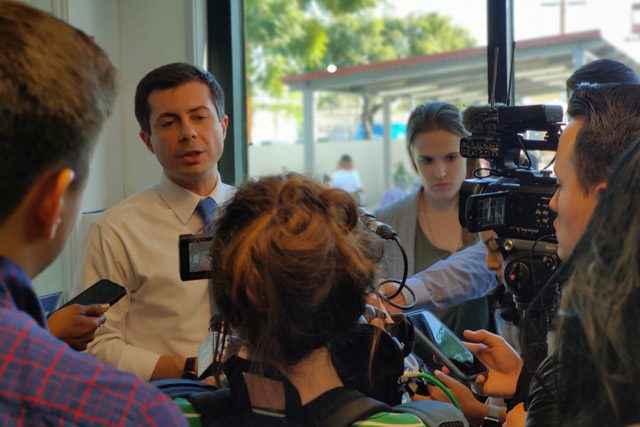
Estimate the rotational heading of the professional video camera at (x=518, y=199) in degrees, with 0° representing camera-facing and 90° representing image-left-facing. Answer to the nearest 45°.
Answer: approximately 135°

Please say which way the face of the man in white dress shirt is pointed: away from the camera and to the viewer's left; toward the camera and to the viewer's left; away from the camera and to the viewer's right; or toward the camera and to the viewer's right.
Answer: toward the camera and to the viewer's right

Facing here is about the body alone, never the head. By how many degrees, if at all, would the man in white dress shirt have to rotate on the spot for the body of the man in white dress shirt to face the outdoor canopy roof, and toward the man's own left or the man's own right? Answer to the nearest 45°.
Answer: approximately 90° to the man's own left

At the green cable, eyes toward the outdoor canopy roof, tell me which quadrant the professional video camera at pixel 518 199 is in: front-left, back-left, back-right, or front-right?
front-right

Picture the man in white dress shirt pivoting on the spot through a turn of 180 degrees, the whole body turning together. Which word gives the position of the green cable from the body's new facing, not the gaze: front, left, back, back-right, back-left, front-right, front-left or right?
back

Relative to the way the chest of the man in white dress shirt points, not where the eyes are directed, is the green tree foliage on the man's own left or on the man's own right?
on the man's own left

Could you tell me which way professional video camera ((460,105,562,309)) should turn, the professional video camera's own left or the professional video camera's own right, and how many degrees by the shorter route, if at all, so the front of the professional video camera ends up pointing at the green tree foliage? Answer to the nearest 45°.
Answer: approximately 45° to the professional video camera's own right

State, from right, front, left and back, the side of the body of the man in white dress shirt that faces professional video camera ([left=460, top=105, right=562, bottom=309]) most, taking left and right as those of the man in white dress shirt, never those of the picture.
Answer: front

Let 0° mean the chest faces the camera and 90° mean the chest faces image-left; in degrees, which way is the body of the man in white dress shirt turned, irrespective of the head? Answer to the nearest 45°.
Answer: approximately 315°

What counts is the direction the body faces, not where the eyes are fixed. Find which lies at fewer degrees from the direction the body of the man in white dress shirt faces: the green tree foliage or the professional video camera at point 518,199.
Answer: the professional video camera
